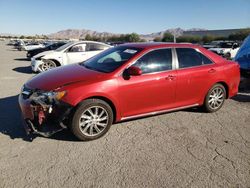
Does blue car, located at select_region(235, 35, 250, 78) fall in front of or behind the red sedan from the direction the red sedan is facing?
behind

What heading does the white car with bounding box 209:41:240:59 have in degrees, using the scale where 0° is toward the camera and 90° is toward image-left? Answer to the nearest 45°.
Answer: approximately 45°

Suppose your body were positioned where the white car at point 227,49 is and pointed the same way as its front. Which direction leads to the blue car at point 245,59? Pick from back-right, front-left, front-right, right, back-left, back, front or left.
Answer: front-left

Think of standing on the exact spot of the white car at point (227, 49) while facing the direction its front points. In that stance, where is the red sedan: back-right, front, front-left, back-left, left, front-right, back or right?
front-left

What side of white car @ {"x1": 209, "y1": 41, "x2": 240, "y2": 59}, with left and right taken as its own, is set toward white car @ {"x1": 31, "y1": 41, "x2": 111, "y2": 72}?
front

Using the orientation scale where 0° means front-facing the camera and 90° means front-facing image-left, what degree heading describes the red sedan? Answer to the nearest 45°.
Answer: approximately 45°

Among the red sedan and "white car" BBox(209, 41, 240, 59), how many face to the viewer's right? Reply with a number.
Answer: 0

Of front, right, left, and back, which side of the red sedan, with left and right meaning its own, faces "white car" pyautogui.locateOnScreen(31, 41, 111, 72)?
right

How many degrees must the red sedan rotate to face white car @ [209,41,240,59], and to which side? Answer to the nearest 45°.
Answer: approximately 180°
